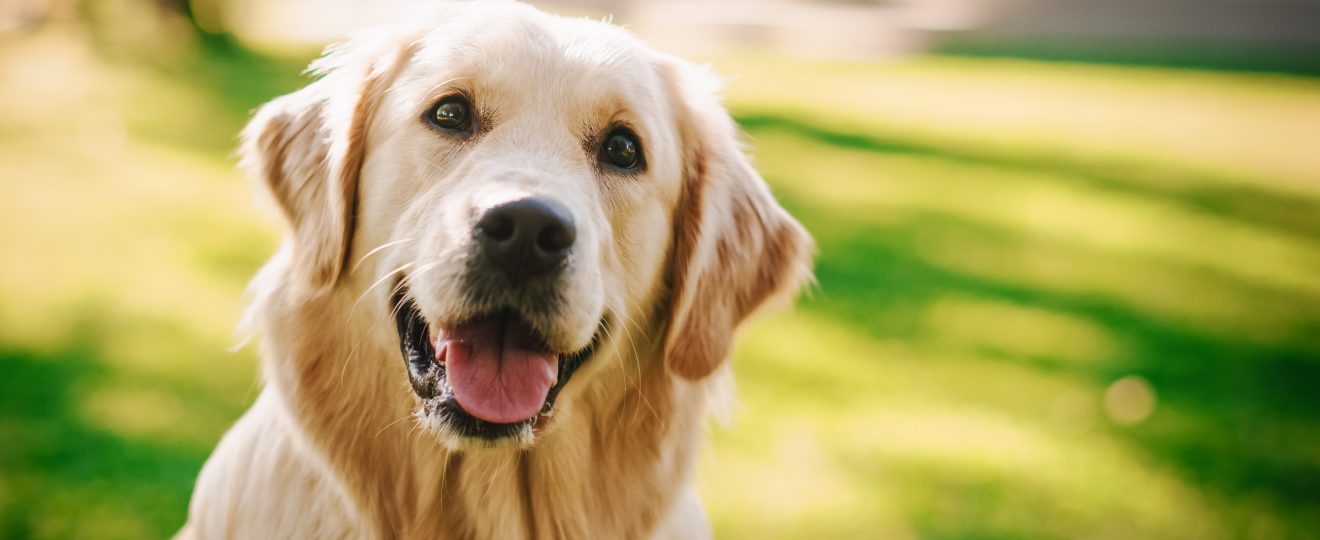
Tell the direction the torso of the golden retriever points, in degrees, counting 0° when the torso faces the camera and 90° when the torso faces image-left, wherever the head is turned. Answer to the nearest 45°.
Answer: approximately 0°
